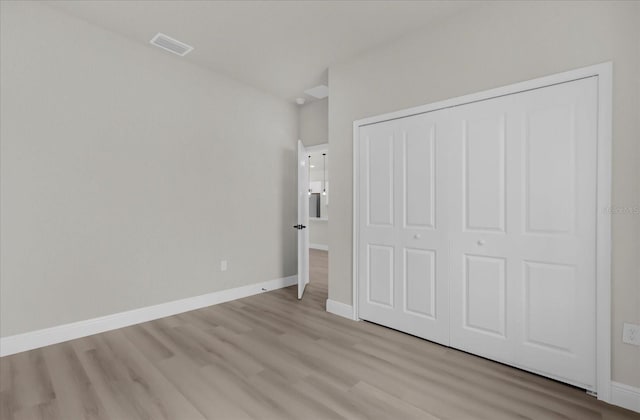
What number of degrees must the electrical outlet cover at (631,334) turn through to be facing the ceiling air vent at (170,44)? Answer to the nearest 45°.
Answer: approximately 45° to its right

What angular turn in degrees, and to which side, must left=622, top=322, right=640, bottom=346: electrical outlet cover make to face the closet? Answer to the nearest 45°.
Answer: approximately 90° to its right

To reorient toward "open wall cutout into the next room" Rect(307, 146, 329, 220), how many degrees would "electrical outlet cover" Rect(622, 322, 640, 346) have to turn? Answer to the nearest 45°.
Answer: approximately 135° to its right

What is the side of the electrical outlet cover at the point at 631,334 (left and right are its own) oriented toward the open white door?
right
